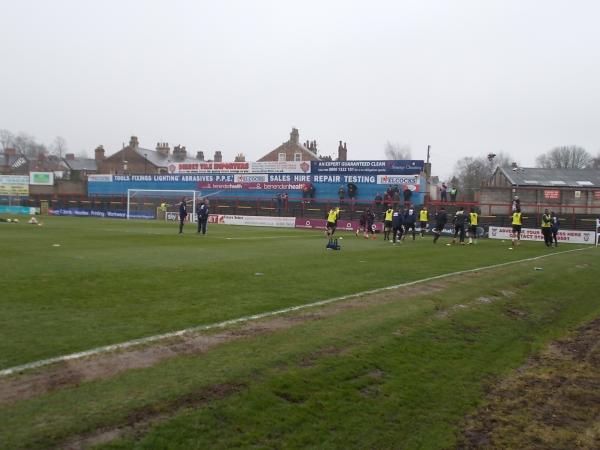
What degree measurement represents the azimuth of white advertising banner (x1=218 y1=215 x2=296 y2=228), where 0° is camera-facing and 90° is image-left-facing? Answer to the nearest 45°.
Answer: approximately 0°

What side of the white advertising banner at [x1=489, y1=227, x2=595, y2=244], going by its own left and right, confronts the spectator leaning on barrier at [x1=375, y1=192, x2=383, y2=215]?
right

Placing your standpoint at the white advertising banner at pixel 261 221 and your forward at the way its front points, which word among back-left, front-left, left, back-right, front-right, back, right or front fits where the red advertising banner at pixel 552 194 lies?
left

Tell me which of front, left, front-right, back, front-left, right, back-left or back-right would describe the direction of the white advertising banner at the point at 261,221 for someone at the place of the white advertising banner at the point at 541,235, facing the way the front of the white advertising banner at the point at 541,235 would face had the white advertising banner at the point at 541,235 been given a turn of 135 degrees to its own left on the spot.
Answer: back-left

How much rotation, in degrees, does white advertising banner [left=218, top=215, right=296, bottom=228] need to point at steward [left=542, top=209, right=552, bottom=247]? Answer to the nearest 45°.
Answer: approximately 45° to its left

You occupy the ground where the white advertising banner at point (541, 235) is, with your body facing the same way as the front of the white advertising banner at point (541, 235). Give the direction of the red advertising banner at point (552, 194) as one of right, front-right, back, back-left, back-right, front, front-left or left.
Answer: back
